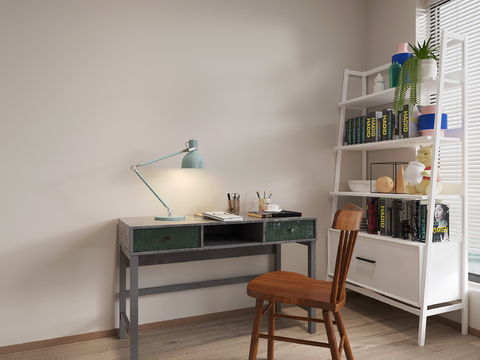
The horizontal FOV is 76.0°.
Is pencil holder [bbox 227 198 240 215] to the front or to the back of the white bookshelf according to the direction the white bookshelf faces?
to the front

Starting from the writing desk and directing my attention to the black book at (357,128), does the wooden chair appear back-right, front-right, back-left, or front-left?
front-right

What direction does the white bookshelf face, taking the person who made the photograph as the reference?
facing the viewer and to the left of the viewer

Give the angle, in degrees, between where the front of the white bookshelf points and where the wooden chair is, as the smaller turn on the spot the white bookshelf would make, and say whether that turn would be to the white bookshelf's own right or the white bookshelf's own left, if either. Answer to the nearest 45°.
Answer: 0° — it already faces it
